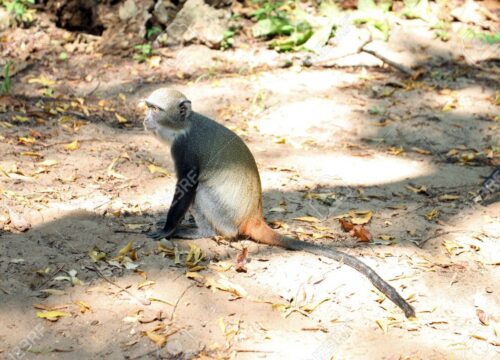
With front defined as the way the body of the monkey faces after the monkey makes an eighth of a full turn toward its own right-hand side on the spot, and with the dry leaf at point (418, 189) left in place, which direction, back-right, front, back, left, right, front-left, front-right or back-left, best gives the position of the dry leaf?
right

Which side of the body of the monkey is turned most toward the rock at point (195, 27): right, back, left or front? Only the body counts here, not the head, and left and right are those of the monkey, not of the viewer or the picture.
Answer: right

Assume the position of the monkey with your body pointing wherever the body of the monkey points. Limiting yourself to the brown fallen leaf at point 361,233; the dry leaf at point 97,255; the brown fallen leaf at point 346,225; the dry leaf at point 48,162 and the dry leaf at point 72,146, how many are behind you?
2

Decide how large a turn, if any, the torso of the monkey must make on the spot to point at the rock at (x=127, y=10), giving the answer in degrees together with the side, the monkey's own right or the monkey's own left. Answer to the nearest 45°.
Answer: approximately 90° to the monkey's own right

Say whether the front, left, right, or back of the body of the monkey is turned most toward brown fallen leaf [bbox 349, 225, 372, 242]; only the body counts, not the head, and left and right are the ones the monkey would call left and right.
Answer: back

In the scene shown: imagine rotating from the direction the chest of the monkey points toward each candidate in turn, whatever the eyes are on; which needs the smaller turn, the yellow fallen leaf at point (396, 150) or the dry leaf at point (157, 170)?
the dry leaf

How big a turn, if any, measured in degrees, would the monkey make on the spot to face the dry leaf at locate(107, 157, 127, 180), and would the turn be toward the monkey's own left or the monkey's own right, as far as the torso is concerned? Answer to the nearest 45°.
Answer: approximately 45° to the monkey's own right

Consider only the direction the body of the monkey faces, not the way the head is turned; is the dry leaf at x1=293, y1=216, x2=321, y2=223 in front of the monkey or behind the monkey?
behind

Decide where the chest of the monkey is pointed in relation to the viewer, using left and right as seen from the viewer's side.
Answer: facing to the left of the viewer

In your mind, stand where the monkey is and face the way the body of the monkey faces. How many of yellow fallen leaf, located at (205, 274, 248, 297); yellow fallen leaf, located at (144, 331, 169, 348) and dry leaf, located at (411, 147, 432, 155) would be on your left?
2

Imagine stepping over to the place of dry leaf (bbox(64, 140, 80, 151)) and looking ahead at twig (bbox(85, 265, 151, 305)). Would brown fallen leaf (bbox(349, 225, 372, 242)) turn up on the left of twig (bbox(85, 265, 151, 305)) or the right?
left

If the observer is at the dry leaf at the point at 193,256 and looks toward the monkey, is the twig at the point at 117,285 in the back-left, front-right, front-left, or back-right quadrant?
back-left
